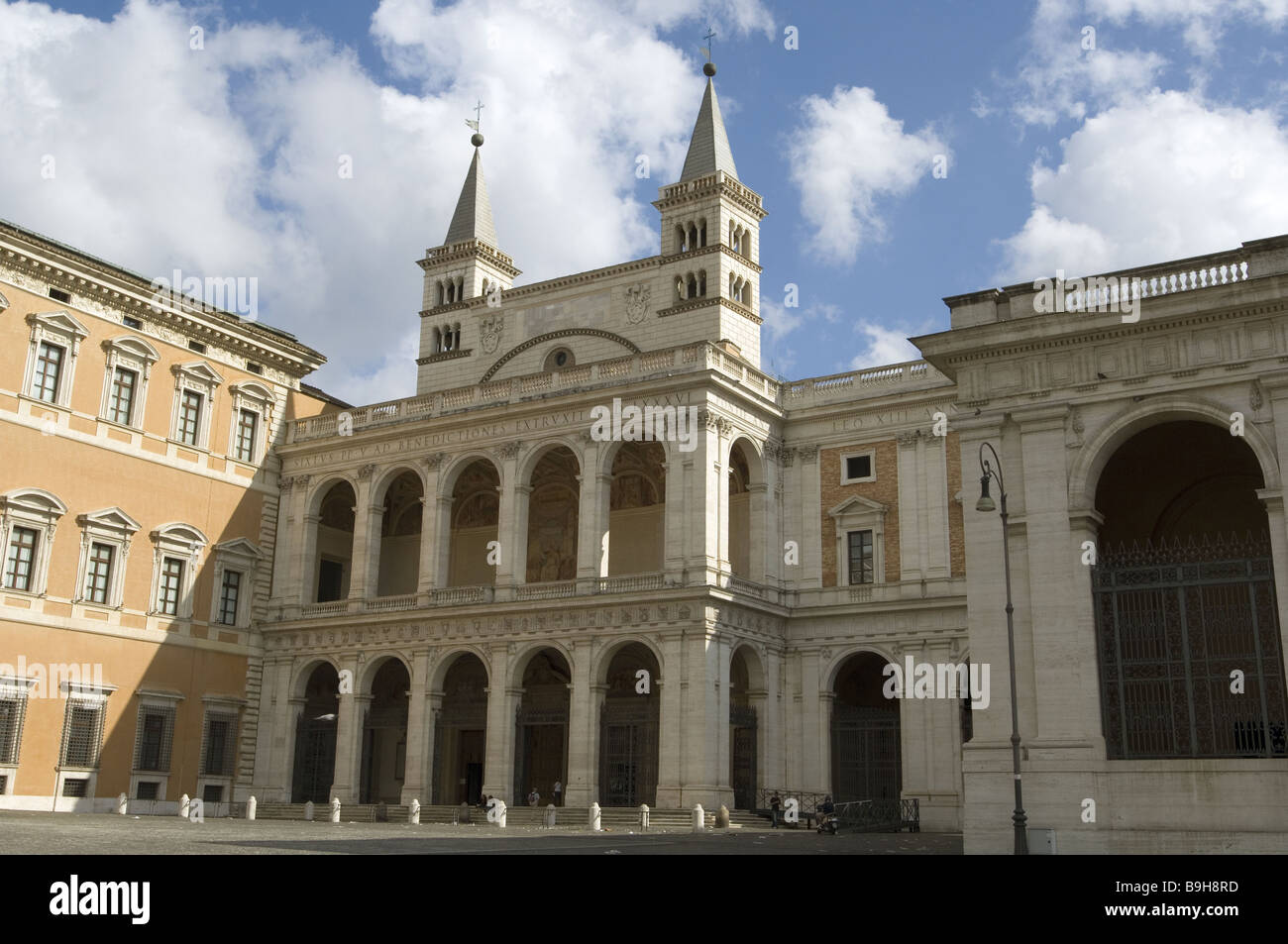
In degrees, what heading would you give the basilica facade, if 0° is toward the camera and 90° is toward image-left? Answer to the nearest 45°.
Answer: approximately 45°
